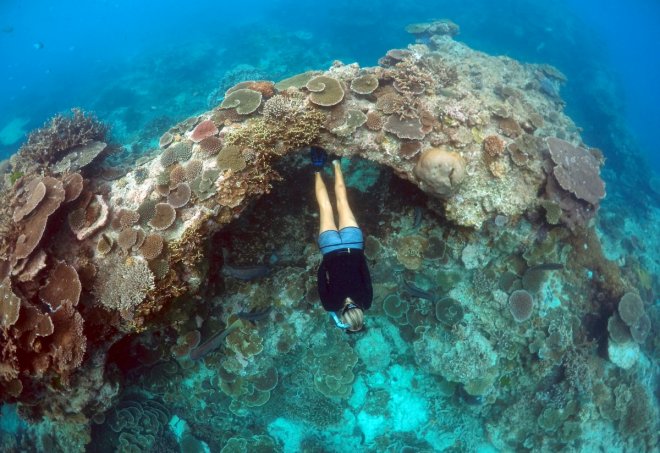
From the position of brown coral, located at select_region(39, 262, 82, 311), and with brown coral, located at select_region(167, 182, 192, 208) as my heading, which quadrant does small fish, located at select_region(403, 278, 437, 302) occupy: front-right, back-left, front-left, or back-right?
front-right

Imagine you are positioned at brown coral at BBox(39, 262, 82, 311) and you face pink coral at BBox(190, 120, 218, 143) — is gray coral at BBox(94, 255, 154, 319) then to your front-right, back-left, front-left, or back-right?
front-right
